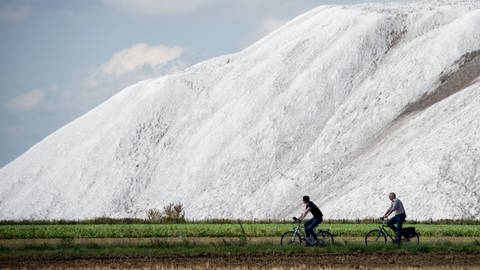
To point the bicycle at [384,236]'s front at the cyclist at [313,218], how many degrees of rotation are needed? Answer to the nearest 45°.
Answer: approximately 45° to its left

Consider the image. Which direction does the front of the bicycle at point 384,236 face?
to the viewer's left

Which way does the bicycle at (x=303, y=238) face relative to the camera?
to the viewer's left

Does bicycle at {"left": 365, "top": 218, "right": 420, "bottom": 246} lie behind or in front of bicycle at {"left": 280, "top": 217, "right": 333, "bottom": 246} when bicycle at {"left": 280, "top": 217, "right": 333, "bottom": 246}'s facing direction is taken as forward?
behind

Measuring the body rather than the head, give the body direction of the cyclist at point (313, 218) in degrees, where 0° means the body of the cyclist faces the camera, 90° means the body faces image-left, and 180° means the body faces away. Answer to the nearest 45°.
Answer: approximately 90°
